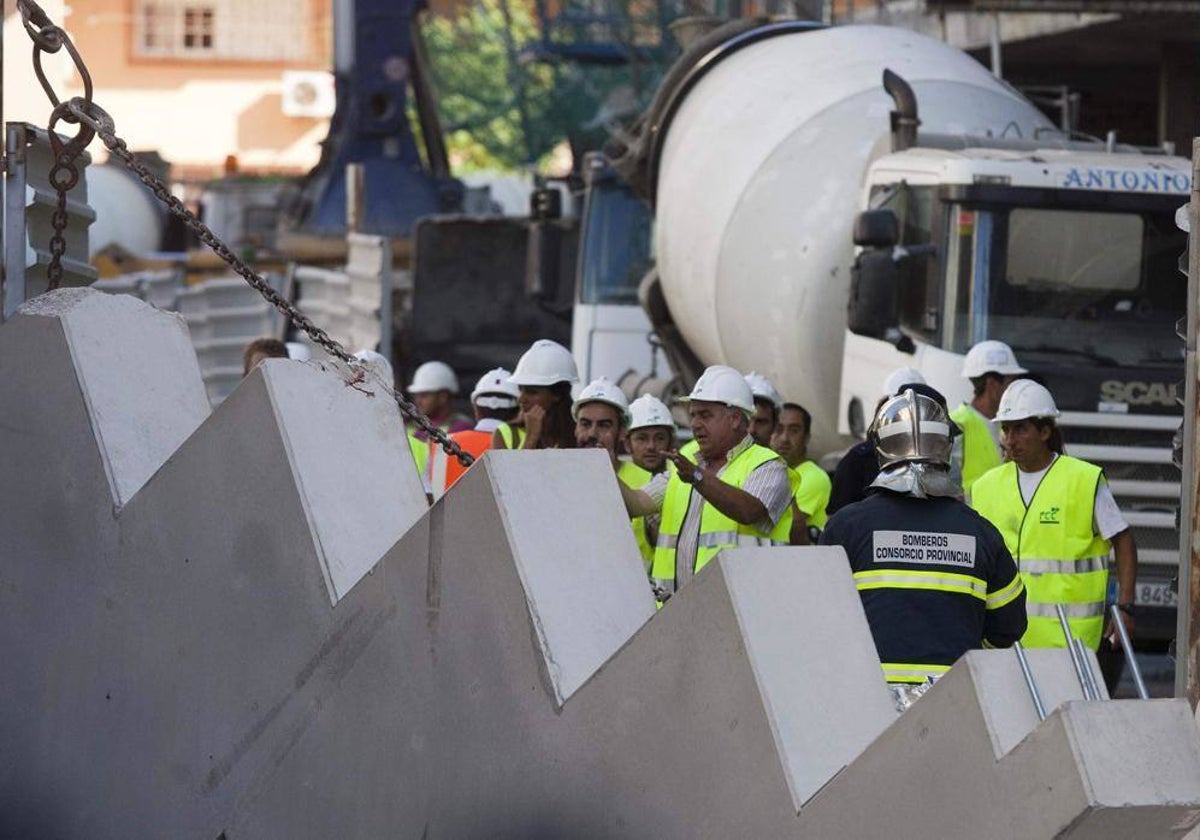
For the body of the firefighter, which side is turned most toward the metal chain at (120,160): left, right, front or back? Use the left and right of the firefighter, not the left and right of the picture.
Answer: left

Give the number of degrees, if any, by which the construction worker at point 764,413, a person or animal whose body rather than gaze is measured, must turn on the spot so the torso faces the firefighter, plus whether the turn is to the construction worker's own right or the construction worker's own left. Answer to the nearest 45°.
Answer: approximately 45° to the construction worker's own left

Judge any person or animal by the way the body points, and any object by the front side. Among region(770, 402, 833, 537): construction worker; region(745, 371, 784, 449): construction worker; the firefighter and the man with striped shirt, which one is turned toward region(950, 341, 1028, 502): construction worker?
the firefighter

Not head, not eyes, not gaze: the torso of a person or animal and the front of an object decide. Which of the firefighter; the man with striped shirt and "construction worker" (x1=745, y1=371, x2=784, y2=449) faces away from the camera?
the firefighter

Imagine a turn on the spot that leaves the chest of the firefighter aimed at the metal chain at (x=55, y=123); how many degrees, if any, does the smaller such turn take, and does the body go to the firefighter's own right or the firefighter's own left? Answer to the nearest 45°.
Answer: approximately 90° to the firefighter's own left

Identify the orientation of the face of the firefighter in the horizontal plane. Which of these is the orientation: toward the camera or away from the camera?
away from the camera

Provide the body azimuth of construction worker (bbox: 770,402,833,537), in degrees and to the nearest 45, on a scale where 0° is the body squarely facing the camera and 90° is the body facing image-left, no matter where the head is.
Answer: approximately 45°

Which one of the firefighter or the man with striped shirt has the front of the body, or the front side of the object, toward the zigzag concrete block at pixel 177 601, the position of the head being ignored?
the man with striped shirt

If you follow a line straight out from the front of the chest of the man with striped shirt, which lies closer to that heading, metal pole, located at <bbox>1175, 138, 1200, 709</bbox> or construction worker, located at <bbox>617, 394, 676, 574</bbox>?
the construction worker

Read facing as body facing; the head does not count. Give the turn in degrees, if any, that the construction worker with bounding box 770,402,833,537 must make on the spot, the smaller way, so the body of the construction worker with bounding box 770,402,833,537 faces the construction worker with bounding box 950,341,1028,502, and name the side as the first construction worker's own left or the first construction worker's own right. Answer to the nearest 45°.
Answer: approximately 135° to the first construction worker's own left
